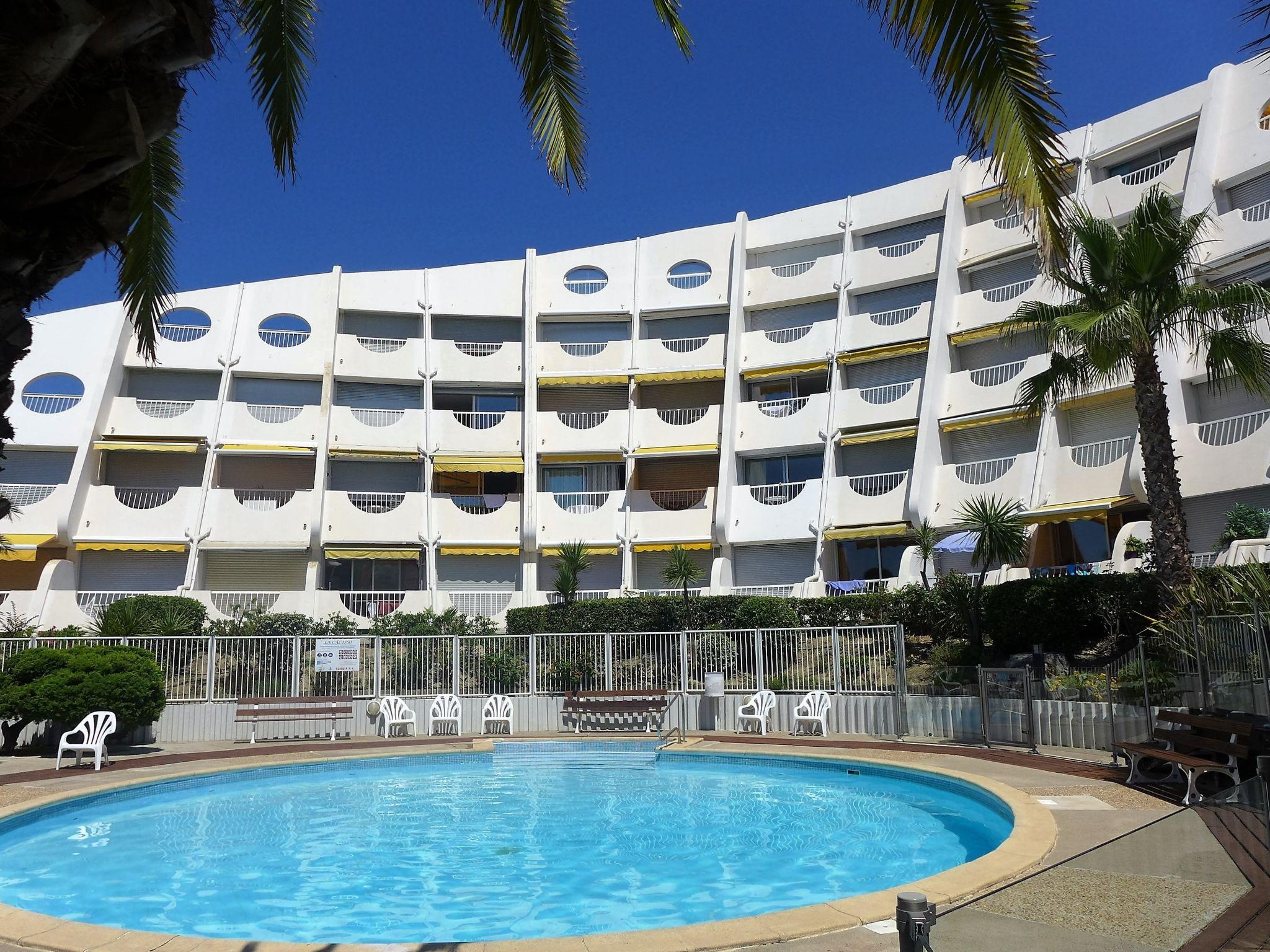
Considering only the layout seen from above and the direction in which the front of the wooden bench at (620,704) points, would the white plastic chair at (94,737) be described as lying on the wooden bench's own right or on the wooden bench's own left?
on the wooden bench's own right

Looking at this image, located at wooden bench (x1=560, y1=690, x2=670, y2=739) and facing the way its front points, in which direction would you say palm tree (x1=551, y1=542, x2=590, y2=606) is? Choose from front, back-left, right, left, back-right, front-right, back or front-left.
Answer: back

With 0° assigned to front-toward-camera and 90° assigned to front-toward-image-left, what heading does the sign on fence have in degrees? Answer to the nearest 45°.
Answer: approximately 0°

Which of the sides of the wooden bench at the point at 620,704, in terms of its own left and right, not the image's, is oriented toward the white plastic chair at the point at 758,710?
left

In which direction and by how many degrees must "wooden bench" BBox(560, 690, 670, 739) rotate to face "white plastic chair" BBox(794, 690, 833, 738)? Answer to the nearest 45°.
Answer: approximately 90° to its left

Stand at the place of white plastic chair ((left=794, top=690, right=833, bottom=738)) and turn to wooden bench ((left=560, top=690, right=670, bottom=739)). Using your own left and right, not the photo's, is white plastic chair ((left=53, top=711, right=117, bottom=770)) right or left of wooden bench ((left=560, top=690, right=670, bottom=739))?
left

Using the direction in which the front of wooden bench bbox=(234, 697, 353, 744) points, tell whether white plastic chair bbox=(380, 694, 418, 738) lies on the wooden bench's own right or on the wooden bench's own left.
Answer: on the wooden bench's own left

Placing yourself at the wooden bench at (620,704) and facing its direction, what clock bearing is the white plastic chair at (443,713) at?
The white plastic chair is roughly at 3 o'clock from the wooden bench.
